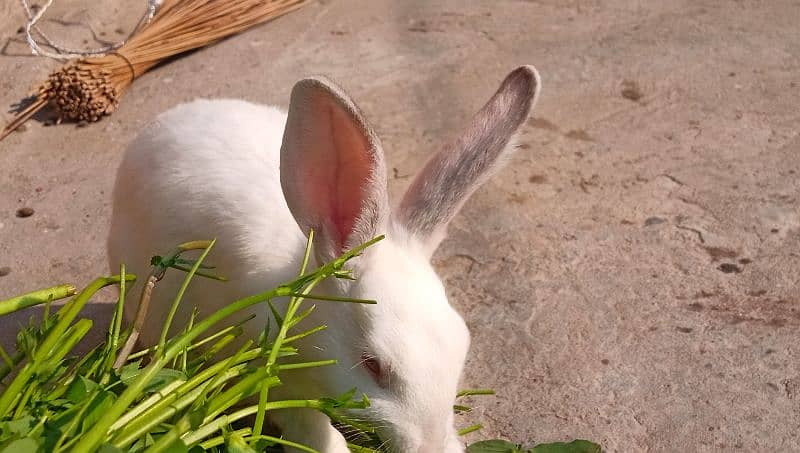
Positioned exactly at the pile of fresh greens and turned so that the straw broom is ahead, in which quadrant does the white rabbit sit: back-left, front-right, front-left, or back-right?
front-right

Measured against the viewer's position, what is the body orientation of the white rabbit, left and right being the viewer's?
facing the viewer and to the right of the viewer

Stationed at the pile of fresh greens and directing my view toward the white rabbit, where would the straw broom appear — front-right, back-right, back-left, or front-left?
front-left

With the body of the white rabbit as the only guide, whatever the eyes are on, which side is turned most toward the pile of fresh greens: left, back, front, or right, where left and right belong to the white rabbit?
right

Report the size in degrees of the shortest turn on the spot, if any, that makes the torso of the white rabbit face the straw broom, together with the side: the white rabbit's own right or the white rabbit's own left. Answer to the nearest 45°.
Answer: approximately 135° to the white rabbit's own left
